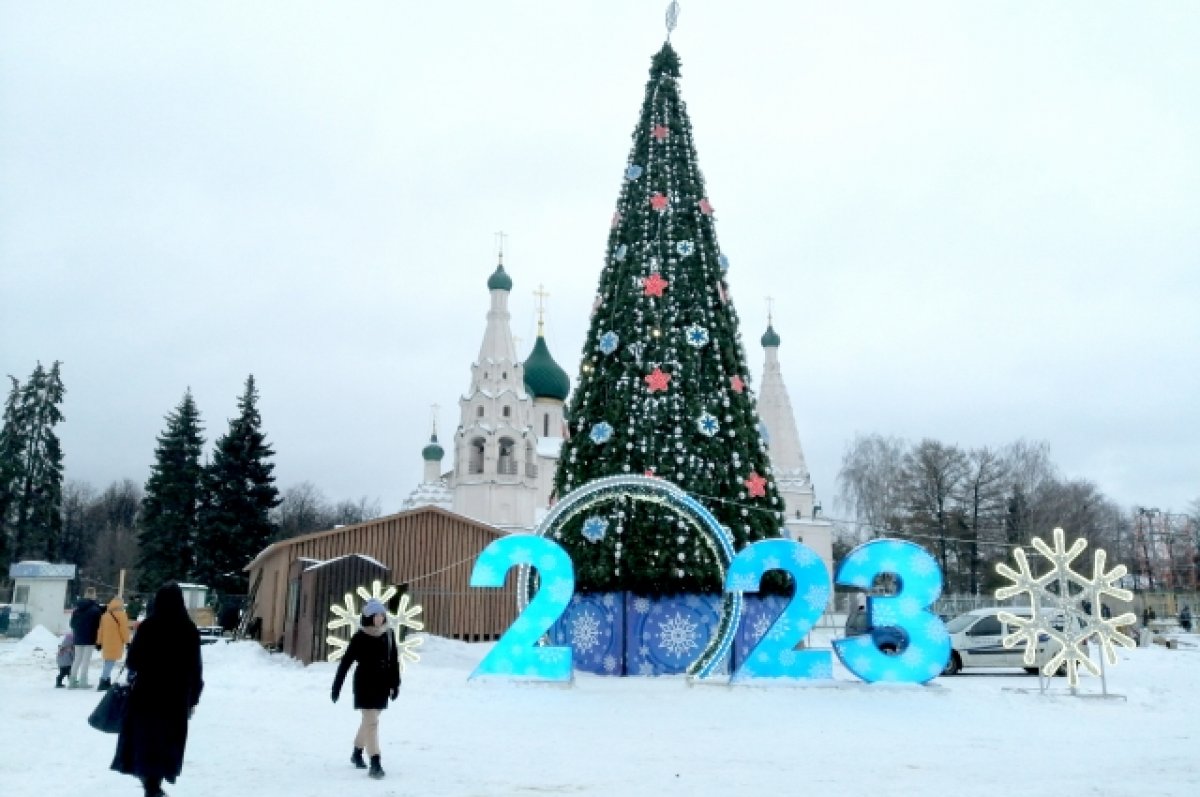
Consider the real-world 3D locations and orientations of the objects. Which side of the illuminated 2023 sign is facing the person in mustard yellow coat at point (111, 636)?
right

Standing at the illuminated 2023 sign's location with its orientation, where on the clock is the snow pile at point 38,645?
The snow pile is roughly at 4 o'clock from the illuminated 2023 sign.

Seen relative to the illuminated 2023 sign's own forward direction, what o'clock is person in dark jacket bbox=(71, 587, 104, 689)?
The person in dark jacket is roughly at 3 o'clock from the illuminated 2023 sign.

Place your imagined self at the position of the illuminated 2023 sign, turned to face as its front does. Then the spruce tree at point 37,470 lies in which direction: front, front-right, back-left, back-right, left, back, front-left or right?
back-right

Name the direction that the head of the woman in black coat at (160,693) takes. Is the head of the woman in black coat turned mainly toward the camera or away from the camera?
away from the camera

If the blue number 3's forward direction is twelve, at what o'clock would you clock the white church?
The white church is roughly at 5 o'clock from the blue number 3.

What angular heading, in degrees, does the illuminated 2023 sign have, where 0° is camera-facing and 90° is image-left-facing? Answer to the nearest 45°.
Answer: approximately 0°

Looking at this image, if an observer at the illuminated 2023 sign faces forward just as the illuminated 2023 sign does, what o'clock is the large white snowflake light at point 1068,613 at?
The large white snowflake light is roughly at 9 o'clock from the illuminated 2023 sign.

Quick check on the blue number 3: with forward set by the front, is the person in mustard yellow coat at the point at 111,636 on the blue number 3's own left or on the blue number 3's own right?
on the blue number 3's own right

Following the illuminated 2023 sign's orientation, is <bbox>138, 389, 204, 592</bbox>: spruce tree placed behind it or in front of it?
behind
